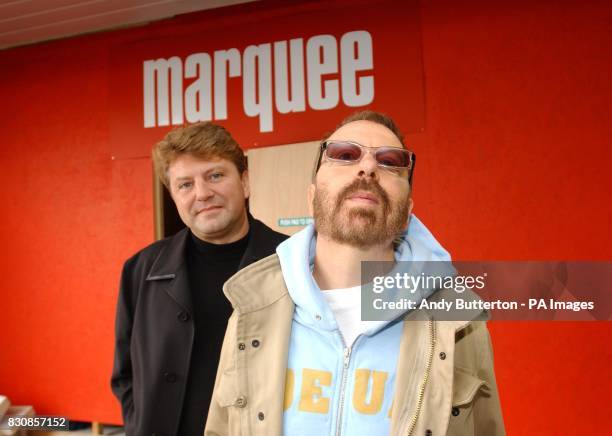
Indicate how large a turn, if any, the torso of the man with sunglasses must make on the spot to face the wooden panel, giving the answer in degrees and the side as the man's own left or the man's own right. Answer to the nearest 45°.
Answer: approximately 180°

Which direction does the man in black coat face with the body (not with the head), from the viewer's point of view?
toward the camera

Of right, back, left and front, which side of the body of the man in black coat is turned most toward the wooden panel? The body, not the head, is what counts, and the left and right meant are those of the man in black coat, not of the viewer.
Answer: back

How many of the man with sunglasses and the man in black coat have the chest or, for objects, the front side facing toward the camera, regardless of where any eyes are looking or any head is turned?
2
